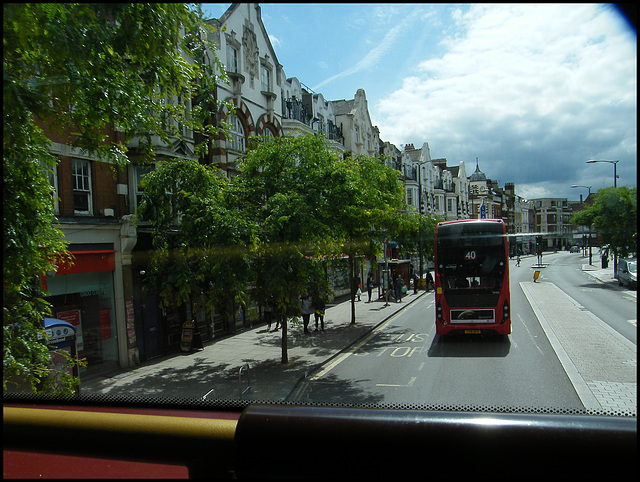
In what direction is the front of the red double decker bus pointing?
away from the camera

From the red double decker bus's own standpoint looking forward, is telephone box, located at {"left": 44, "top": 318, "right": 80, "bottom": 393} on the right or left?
on its left

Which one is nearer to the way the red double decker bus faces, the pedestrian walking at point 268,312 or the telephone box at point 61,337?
the pedestrian walking
